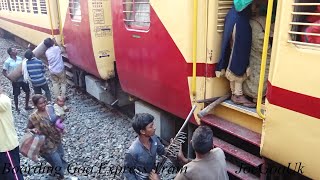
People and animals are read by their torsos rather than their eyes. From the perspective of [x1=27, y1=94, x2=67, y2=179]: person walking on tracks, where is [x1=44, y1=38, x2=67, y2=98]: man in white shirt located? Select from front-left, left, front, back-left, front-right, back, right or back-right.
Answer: back-left

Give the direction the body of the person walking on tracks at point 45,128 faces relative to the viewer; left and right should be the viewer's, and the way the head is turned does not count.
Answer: facing the viewer and to the right of the viewer

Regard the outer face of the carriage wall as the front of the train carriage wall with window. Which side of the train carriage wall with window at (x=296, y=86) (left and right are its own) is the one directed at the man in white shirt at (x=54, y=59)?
right

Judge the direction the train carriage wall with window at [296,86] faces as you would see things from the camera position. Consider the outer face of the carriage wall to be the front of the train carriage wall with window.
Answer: facing the viewer and to the left of the viewer

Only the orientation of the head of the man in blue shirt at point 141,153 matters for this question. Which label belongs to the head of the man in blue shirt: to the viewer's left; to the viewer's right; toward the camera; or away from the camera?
to the viewer's right
